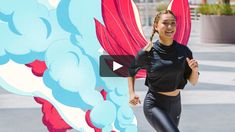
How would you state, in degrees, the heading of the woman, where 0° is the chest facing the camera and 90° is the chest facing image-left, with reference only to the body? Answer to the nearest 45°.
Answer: approximately 315°
